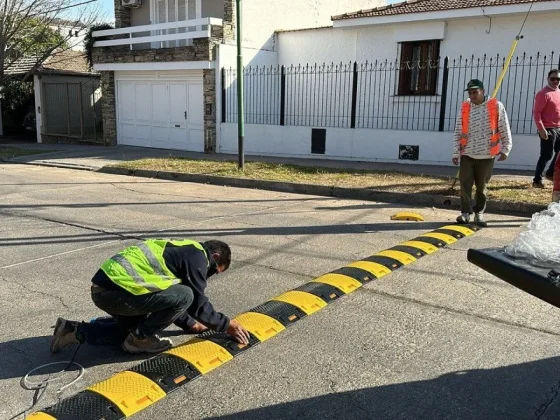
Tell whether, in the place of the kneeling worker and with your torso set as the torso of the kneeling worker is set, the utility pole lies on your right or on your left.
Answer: on your left

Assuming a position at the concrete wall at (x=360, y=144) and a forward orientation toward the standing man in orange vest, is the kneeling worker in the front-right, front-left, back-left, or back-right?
front-right

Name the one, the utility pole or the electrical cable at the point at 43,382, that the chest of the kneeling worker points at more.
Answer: the utility pole

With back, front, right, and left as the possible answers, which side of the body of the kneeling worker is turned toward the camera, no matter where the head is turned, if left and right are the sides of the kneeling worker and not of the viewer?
right

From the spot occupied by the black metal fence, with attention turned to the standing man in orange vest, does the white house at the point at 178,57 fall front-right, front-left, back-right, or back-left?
back-right

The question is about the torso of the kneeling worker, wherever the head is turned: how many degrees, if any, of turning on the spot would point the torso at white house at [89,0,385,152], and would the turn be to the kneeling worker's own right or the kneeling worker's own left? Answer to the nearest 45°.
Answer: approximately 90° to the kneeling worker's own left

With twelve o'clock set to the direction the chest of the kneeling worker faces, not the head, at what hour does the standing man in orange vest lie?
The standing man in orange vest is roughly at 11 o'clock from the kneeling worker.

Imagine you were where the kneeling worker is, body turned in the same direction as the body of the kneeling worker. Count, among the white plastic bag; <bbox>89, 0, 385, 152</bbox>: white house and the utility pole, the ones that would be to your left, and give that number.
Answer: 2

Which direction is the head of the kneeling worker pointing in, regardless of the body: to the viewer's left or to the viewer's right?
to the viewer's right

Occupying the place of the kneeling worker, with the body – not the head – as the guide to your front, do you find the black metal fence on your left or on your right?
on your left

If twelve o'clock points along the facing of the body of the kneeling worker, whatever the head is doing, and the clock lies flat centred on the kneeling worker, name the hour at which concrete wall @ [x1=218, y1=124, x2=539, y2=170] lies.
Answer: The concrete wall is roughly at 10 o'clock from the kneeling worker.

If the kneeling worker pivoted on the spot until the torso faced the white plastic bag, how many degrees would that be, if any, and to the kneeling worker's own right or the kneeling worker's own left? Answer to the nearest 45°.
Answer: approximately 45° to the kneeling worker's own right
